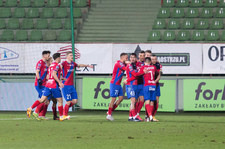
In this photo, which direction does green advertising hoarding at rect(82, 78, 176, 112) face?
toward the camera

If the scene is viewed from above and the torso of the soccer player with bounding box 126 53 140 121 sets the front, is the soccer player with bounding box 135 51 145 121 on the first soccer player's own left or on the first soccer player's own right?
on the first soccer player's own left

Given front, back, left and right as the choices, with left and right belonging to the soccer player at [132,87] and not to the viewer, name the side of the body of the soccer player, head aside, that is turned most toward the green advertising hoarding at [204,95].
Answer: left

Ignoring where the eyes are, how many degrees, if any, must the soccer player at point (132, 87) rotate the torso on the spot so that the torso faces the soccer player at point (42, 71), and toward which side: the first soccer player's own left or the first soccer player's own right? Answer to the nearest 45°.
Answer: approximately 135° to the first soccer player's own right

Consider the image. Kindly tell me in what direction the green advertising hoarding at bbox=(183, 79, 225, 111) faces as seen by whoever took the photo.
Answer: facing the viewer

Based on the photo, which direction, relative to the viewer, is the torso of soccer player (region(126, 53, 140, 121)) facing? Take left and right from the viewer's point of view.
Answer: facing the viewer and to the right of the viewer
